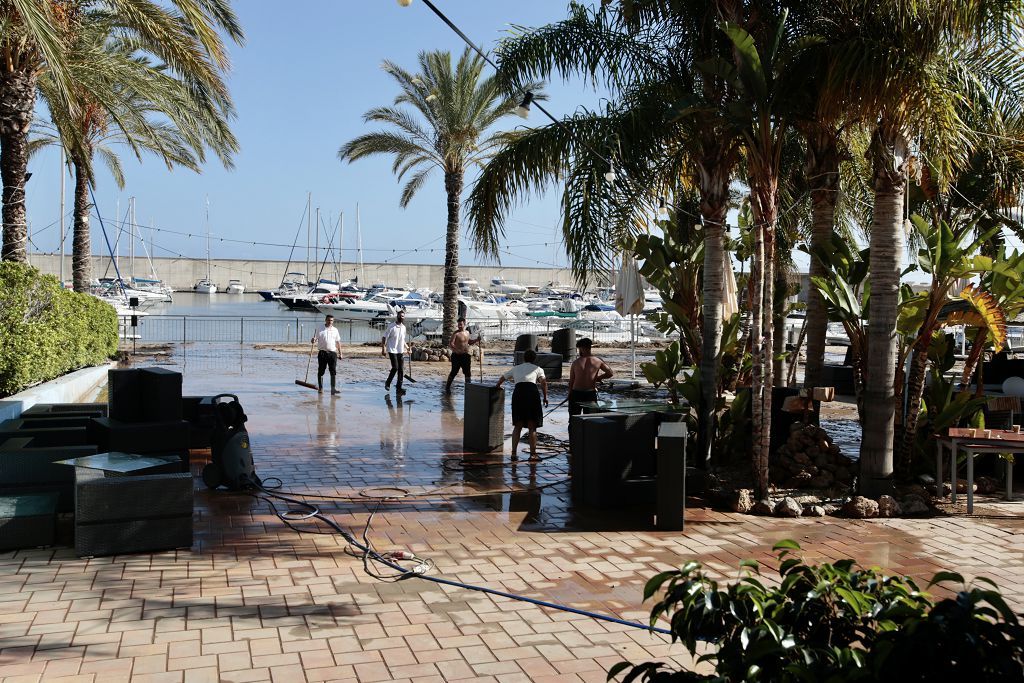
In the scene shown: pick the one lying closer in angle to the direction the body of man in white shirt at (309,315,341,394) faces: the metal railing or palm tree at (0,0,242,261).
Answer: the palm tree

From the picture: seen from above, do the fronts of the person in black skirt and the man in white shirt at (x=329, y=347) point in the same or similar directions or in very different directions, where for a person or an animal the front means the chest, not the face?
very different directions

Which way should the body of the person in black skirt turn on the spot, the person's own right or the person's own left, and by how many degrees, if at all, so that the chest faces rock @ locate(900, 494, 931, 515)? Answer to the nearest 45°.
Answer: approximately 135° to the person's own right

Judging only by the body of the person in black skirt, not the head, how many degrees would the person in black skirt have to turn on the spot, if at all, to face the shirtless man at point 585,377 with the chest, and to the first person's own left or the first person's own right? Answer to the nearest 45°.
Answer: approximately 45° to the first person's own right

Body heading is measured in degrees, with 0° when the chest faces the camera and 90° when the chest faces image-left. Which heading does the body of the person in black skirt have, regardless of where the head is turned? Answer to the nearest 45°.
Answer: approximately 180°

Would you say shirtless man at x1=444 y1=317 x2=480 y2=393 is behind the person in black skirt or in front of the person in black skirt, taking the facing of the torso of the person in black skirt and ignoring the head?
in front

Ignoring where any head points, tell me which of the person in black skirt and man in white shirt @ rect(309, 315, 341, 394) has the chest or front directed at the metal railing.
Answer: the person in black skirt

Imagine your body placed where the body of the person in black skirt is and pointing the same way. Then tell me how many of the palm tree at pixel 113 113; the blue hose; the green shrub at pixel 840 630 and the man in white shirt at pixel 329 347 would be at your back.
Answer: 2

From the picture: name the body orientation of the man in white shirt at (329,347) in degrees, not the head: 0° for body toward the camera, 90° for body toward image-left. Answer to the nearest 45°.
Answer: approximately 0°

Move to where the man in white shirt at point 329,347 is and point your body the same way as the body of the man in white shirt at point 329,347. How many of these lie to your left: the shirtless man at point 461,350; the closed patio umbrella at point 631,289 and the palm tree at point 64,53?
2
